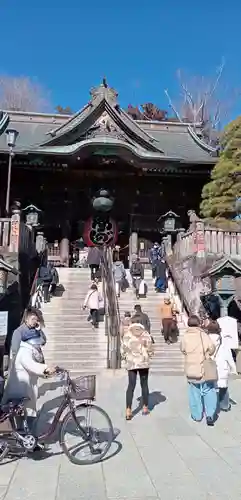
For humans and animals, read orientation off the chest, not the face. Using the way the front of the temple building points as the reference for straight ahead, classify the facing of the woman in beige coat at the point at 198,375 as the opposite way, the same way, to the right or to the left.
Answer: the opposite way

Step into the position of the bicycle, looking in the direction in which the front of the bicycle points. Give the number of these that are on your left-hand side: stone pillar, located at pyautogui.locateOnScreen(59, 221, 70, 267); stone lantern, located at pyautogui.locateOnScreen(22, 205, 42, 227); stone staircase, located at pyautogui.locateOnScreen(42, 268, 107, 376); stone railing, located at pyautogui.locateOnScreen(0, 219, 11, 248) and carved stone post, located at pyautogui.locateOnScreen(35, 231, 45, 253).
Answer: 5

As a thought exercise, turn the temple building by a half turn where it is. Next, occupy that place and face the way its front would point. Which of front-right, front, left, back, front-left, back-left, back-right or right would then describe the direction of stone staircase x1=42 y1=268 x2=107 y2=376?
back

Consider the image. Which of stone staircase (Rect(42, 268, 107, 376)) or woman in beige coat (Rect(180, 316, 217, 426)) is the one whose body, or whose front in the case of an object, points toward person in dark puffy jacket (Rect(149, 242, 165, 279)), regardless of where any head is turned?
the woman in beige coat

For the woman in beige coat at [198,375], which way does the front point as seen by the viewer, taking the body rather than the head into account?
away from the camera

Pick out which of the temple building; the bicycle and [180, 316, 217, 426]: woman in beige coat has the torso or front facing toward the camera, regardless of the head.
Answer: the temple building

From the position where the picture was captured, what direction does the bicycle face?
facing to the right of the viewer

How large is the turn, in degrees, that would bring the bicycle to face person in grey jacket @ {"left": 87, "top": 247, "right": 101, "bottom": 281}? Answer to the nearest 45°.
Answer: approximately 90° to its left

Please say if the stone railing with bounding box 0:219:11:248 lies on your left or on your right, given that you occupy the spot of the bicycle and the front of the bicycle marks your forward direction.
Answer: on your left

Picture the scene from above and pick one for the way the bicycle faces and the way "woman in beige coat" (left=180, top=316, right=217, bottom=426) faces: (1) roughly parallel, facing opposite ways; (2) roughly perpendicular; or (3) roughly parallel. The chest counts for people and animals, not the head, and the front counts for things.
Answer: roughly perpendicular

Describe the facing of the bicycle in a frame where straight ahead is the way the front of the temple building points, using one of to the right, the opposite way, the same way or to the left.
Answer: to the left

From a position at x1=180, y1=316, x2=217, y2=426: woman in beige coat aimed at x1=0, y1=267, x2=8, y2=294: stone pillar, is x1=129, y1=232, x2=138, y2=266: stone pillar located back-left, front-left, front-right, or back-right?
front-right

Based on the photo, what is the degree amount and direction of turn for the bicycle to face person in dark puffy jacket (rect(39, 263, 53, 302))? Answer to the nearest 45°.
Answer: approximately 90° to its left

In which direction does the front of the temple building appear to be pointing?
toward the camera

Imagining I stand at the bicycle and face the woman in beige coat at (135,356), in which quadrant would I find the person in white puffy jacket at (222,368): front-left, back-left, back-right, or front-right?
front-right

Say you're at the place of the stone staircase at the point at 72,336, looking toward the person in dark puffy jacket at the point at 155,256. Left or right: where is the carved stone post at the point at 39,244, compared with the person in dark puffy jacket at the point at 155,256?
left
